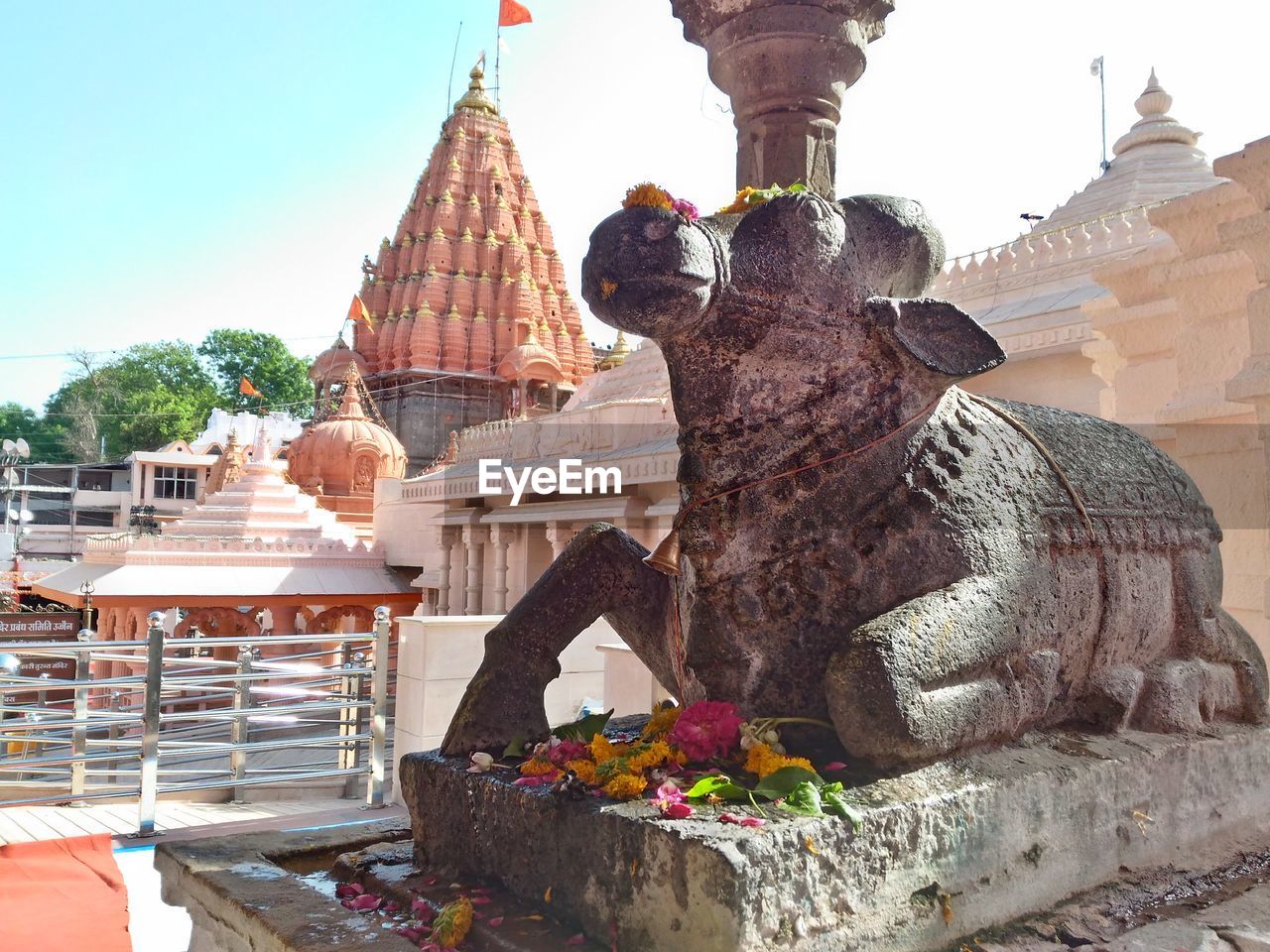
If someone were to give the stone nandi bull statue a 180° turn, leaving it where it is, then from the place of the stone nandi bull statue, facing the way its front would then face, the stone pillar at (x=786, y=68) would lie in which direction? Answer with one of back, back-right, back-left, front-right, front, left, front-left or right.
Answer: front-left

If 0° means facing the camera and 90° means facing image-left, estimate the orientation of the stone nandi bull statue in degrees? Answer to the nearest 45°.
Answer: approximately 45°

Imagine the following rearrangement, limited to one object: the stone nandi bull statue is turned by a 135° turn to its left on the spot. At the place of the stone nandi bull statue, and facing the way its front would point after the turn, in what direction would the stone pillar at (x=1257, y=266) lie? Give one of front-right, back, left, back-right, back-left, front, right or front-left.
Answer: front-left

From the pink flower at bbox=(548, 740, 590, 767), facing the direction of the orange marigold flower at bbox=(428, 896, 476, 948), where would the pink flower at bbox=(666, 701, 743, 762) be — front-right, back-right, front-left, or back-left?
back-left

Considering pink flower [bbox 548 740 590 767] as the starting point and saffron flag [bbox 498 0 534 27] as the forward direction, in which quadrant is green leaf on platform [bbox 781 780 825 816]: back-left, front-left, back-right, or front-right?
back-right

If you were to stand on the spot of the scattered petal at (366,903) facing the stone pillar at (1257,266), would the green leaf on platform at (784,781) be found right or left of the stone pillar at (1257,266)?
right
